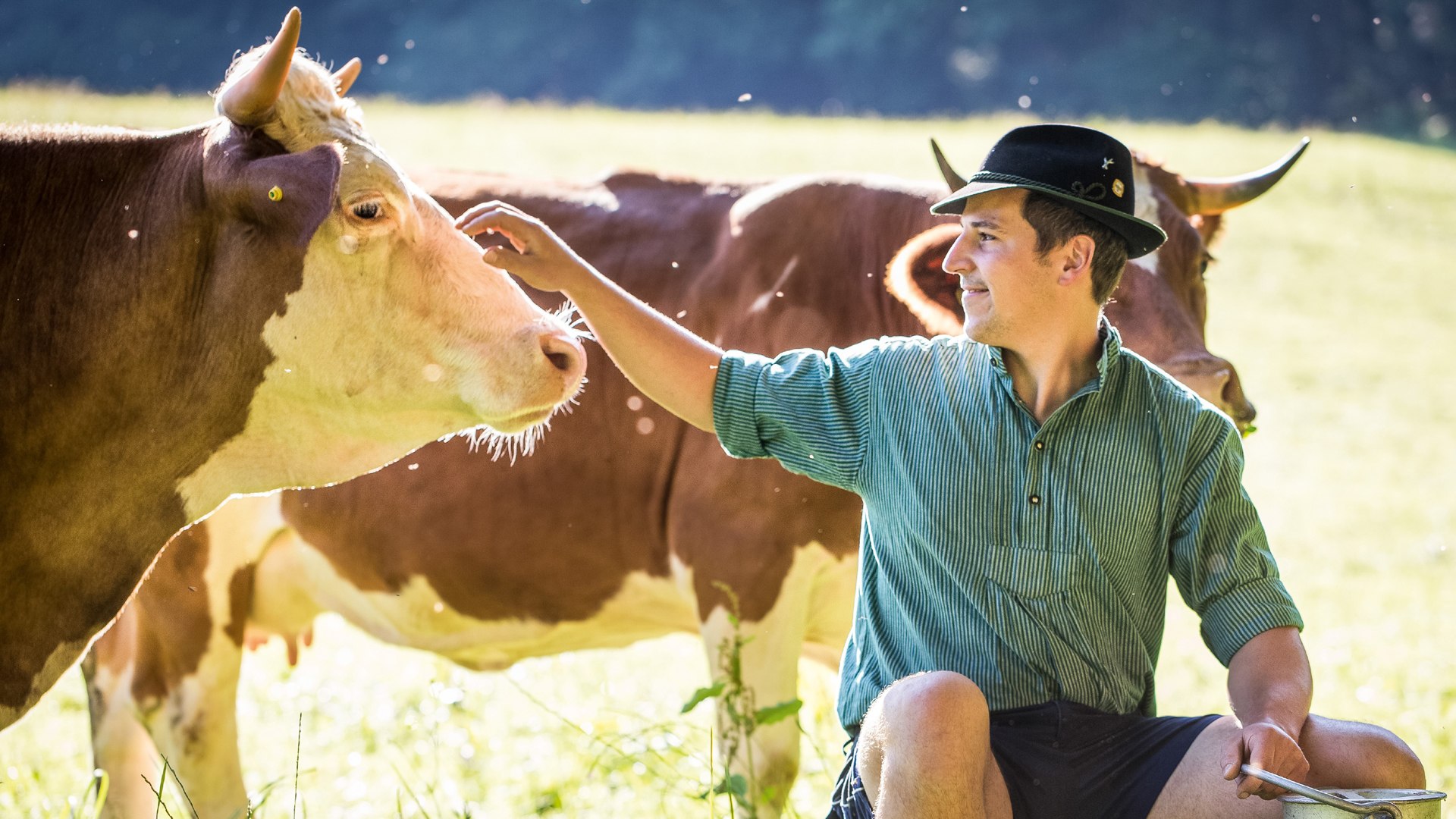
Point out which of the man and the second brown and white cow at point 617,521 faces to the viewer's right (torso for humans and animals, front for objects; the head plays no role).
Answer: the second brown and white cow

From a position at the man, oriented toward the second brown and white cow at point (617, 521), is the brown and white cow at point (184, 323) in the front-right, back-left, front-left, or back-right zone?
front-left

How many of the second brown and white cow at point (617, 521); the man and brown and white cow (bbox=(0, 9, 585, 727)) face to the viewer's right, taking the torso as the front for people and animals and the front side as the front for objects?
2

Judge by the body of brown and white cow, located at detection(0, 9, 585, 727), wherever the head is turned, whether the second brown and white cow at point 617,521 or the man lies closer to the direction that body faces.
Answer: the man

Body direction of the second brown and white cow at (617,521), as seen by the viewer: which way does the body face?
to the viewer's right

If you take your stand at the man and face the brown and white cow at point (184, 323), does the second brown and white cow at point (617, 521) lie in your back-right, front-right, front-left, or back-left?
front-right

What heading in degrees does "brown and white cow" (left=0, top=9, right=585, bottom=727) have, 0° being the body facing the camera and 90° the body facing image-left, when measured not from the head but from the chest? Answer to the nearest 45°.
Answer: approximately 270°

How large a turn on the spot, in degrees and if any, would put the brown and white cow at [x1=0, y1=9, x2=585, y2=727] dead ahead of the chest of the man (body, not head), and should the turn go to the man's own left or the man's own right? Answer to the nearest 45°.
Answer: approximately 90° to the man's own right

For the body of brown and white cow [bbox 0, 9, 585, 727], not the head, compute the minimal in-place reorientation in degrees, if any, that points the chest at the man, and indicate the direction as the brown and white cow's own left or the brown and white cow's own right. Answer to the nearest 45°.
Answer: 0° — it already faces them

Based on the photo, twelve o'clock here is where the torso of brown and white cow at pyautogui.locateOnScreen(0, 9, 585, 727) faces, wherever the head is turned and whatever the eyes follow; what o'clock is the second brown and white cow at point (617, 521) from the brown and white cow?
The second brown and white cow is roughly at 10 o'clock from the brown and white cow.

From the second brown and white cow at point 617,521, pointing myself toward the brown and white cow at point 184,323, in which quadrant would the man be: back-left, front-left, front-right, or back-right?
front-left

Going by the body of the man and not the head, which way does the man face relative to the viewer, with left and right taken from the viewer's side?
facing the viewer

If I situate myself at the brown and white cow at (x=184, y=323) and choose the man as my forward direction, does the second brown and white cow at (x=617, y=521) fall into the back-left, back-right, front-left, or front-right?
front-left

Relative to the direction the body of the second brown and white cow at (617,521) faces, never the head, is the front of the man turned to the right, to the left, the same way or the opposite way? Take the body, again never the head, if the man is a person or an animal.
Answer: to the right

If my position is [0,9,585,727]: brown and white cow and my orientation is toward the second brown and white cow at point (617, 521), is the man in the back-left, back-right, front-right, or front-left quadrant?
front-right

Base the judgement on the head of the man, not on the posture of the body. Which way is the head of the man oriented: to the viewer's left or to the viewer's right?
to the viewer's left

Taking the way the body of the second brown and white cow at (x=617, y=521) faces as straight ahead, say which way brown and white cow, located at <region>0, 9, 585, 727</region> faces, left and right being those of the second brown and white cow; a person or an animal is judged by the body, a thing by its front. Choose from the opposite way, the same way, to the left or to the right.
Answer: the same way

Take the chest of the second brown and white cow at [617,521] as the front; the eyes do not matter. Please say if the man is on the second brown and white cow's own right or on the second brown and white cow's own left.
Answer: on the second brown and white cow's own right
